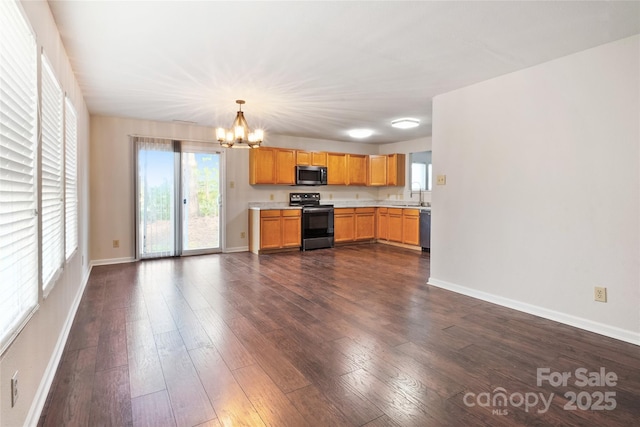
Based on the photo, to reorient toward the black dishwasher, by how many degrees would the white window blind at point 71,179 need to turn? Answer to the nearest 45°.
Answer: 0° — it already faces it

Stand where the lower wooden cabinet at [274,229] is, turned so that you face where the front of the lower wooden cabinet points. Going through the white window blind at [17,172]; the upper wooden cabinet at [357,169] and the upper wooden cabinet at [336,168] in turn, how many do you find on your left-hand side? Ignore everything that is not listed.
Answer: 2

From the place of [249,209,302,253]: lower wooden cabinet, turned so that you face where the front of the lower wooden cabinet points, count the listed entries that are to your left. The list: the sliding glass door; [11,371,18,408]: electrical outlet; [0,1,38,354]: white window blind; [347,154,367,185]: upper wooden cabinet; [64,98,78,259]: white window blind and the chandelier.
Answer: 1

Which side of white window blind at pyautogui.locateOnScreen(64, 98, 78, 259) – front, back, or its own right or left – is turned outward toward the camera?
right

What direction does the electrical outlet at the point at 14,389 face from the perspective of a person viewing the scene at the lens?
facing to the right of the viewer

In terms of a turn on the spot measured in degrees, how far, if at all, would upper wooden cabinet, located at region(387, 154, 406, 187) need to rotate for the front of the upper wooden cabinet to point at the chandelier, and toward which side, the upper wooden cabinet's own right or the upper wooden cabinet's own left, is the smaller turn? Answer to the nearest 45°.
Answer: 0° — it already faces it

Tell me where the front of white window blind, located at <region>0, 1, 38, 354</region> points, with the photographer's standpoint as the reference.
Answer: facing to the right of the viewer

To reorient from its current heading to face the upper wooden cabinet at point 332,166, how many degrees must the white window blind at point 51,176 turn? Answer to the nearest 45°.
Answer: approximately 45° to its left

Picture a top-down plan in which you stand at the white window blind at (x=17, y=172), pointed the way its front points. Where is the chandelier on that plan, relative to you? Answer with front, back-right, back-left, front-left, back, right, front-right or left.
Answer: front-left

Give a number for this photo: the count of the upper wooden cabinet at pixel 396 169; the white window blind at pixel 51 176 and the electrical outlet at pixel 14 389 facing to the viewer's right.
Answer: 2

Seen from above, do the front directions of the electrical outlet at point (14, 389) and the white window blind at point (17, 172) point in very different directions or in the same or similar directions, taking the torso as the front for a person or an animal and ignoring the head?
same or similar directions

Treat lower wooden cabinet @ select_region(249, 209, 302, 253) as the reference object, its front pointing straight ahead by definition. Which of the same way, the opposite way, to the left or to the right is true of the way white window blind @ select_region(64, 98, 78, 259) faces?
to the left

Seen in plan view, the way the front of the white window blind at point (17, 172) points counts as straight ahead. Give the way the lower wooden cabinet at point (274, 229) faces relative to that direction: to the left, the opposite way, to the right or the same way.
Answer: to the right

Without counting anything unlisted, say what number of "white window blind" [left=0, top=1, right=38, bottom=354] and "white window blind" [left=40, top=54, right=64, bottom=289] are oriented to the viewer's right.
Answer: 2

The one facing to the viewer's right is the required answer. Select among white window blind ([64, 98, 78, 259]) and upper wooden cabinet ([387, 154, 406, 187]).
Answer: the white window blind

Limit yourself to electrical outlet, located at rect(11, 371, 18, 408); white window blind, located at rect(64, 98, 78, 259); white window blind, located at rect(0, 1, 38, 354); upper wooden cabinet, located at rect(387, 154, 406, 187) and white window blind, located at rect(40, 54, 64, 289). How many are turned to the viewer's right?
4

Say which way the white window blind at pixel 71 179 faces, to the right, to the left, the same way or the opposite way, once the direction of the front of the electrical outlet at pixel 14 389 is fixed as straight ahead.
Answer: the same way

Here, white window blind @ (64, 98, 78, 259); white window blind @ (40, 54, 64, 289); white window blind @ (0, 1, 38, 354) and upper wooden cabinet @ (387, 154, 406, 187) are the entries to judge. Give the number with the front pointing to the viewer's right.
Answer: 3

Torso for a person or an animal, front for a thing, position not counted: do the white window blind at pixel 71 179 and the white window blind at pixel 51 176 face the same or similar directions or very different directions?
same or similar directions

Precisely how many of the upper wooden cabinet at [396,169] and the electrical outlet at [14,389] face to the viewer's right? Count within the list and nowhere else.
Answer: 1

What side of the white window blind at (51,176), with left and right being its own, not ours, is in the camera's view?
right
